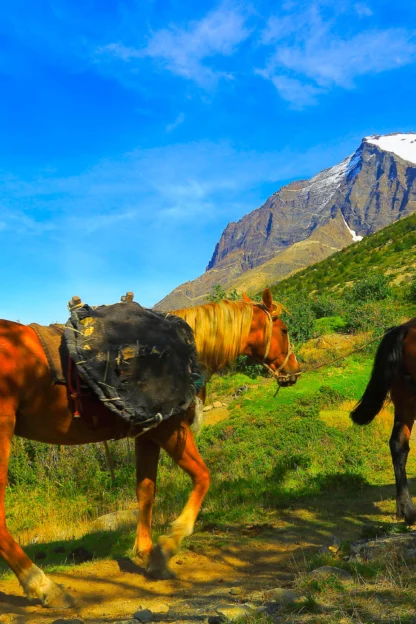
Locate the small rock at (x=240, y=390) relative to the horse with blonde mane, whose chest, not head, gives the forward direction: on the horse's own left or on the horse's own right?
on the horse's own left

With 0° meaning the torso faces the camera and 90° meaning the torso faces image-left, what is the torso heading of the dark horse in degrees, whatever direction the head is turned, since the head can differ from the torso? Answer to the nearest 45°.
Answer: approximately 270°

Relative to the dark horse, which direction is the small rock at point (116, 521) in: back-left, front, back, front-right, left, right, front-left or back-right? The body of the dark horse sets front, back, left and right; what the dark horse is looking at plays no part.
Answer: back

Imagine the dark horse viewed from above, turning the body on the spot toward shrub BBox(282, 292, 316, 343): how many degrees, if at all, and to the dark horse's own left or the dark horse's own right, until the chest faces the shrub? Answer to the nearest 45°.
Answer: approximately 90° to the dark horse's own left

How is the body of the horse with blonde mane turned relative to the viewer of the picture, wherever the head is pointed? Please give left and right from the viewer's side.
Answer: facing to the right of the viewer

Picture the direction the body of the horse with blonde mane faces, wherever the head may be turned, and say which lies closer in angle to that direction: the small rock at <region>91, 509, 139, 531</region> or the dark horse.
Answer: the dark horse
